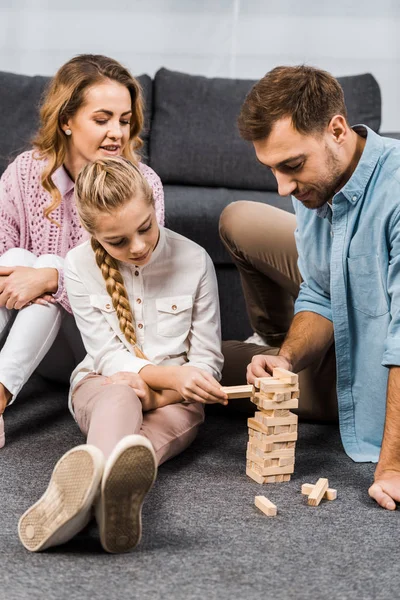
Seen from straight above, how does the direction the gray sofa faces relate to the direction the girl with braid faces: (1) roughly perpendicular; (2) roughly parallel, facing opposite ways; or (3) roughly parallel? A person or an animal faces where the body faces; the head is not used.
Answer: roughly parallel

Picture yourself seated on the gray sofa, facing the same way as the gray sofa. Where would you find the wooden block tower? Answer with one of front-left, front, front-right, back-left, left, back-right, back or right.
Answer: front

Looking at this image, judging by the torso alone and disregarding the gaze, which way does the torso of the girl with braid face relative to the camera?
toward the camera

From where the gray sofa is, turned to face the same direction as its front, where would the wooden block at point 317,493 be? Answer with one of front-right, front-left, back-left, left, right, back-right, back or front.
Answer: front

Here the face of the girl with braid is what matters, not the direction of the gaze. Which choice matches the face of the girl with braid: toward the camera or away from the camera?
toward the camera

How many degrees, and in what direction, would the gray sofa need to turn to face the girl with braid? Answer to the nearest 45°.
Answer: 0° — it already faces them

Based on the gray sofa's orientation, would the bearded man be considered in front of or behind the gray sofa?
in front

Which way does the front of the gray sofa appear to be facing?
toward the camera

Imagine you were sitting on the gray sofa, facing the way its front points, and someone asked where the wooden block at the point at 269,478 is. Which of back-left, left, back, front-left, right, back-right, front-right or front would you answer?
front

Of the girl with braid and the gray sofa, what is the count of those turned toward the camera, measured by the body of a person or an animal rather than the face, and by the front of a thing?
2

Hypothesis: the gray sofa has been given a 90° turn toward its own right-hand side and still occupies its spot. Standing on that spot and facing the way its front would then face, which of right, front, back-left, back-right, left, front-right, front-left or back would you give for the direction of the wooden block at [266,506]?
left

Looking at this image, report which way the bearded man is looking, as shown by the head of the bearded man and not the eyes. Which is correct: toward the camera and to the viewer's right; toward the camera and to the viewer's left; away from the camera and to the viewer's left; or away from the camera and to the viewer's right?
toward the camera and to the viewer's left

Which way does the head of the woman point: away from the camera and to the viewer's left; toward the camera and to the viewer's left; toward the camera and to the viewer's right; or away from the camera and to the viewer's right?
toward the camera and to the viewer's right
